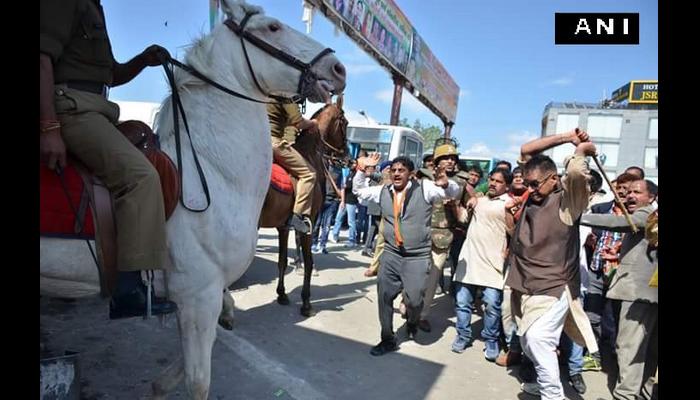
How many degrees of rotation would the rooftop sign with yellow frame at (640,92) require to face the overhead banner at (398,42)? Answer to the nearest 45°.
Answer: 0° — it already faces it

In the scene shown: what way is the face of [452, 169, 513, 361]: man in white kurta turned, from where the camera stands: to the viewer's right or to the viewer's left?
to the viewer's left

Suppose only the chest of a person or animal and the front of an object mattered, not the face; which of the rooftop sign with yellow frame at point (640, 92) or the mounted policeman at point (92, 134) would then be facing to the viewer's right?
the mounted policeman

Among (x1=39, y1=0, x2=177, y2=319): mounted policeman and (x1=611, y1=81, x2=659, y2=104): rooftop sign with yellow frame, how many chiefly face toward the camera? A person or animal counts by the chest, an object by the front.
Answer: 1

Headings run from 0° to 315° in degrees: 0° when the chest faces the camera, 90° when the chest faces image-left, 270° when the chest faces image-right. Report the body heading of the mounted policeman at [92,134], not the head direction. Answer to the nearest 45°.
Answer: approximately 270°

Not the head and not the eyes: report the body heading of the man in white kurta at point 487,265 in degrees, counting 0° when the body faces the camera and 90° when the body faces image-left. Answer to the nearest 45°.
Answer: approximately 45°

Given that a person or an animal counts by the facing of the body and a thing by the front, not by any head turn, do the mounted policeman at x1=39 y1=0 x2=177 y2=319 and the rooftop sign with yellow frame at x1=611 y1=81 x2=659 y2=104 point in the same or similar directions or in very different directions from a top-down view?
very different directions

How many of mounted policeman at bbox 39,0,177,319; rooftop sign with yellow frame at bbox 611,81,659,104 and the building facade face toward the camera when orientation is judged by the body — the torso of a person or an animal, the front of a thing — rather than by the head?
2

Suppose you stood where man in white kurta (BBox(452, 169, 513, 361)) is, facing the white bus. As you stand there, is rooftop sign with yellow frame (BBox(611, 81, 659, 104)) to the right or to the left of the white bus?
right
